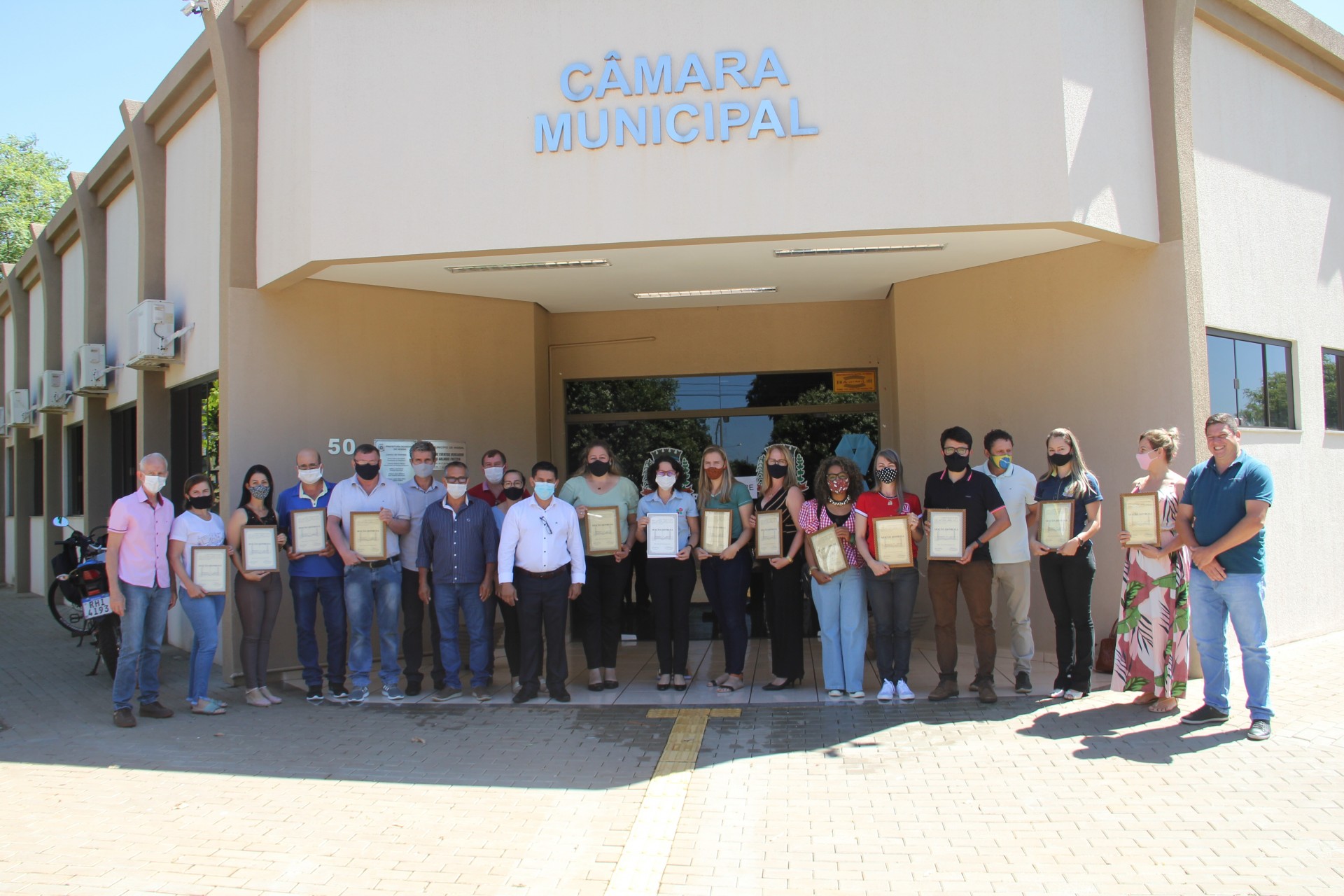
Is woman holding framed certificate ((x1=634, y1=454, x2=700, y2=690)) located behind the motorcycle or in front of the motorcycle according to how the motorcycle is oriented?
behind

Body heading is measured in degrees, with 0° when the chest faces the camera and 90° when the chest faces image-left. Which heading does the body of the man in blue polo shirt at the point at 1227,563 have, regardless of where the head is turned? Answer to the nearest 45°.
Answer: approximately 45°

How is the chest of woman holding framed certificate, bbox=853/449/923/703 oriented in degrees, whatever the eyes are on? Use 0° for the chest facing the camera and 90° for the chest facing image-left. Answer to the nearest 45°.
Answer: approximately 0°

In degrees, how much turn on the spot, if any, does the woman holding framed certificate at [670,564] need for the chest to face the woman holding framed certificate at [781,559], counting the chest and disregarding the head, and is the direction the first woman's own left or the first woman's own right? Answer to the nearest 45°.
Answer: approximately 90° to the first woman's own left

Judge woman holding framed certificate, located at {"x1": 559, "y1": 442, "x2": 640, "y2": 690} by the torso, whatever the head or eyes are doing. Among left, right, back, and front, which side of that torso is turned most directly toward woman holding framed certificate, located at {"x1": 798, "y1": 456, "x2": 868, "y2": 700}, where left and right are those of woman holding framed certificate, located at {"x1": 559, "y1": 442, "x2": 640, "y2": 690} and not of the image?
left

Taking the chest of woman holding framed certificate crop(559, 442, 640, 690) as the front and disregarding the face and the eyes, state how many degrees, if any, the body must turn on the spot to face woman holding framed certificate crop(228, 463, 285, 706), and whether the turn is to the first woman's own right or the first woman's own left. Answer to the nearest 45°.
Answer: approximately 90° to the first woman's own right
